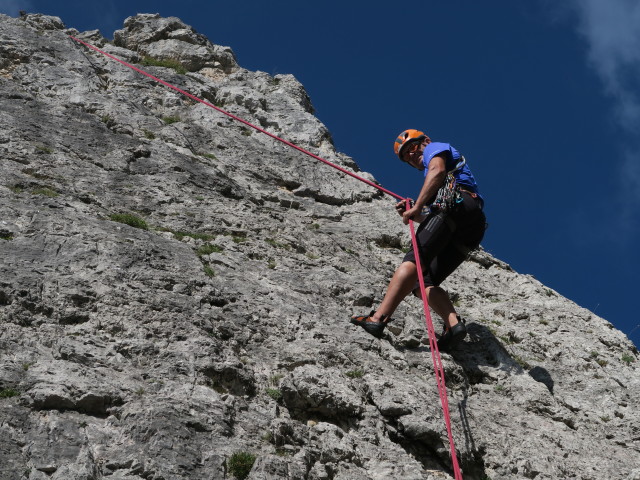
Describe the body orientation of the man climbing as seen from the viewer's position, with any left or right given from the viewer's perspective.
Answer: facing to the left of the viewer

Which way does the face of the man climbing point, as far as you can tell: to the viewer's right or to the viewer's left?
to the viewer's left
